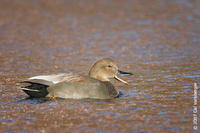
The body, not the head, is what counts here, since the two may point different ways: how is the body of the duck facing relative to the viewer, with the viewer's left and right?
facing to the right of the viewer
